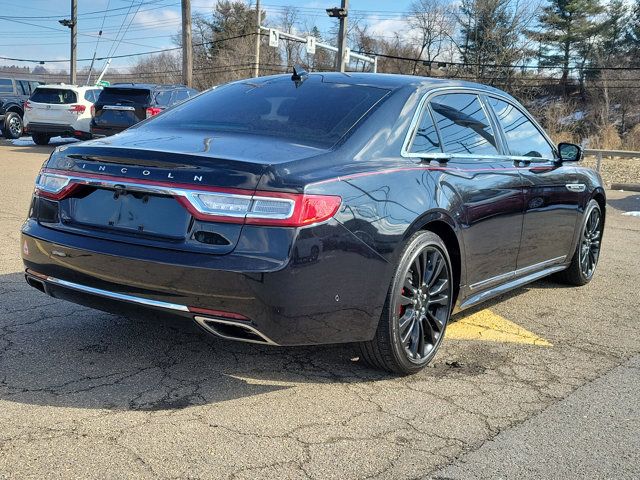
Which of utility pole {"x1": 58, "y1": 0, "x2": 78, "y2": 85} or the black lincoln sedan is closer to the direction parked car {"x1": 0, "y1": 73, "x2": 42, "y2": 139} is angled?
the utility pole

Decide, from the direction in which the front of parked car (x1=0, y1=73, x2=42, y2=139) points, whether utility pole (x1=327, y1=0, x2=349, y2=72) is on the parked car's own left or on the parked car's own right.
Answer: on the parked car's own right

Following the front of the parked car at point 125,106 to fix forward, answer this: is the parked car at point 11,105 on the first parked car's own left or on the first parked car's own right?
on the first parked car's own left

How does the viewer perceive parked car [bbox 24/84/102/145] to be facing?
facing away from the viewer and to the right of the viewer

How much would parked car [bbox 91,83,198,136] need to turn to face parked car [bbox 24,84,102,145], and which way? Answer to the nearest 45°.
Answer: approximately 90° to its left

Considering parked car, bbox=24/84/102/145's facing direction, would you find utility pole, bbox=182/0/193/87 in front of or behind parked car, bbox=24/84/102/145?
in front

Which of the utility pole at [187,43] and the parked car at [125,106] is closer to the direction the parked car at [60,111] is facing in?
the utility pole

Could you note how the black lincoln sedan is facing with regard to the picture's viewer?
facing away from the viewer and to the right of the viewer

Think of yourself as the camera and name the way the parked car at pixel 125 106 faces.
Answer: facing away from the viewer and to the right of the viewer

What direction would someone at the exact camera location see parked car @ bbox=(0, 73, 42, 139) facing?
facing away from the viewer and to the right of the viewer
